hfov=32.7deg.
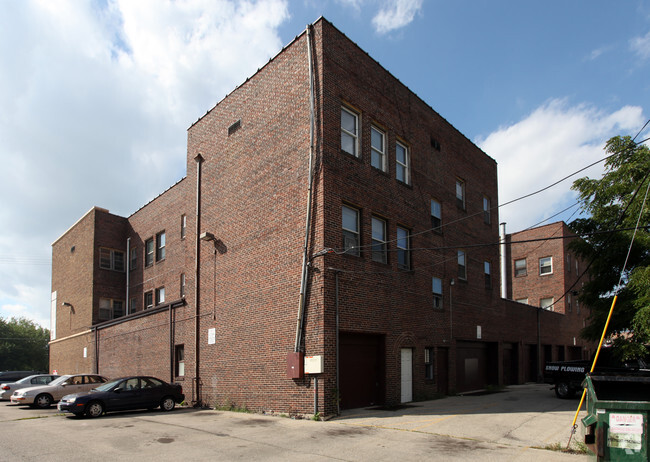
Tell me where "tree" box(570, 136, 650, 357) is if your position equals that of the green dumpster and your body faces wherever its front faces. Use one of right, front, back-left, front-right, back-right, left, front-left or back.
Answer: back

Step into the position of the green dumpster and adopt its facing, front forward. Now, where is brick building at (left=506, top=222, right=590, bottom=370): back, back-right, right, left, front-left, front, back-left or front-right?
back

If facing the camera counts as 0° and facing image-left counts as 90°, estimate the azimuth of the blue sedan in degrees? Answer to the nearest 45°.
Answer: approximately 45°

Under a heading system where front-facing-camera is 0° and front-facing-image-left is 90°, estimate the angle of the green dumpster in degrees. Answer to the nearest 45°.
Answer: approximately 0°
